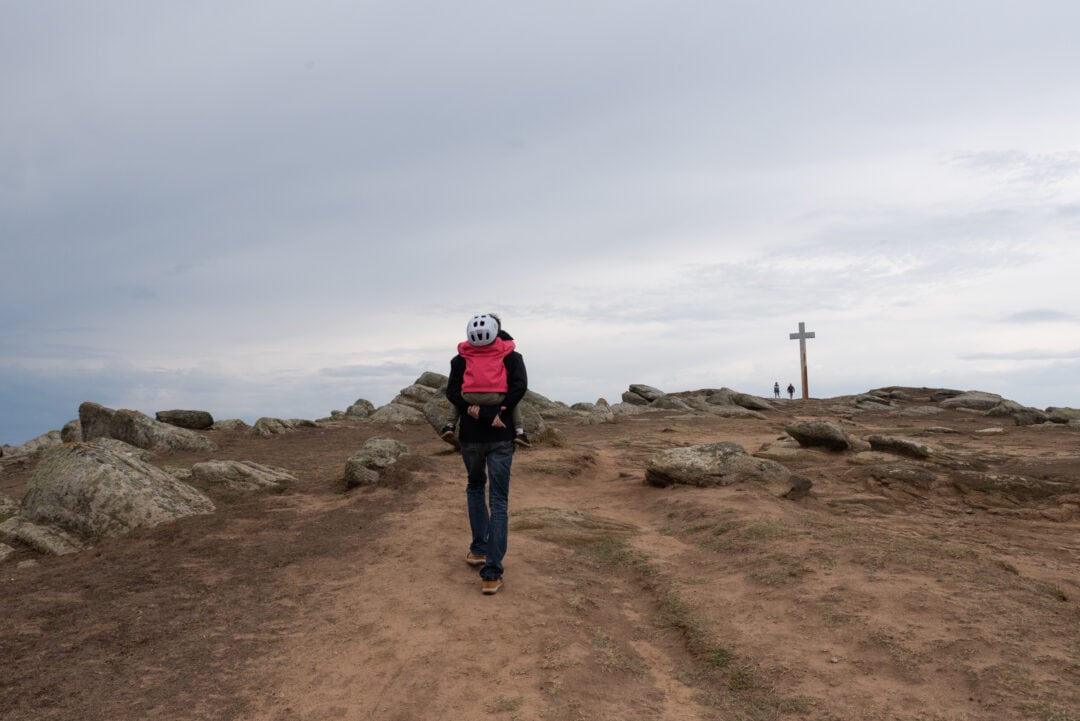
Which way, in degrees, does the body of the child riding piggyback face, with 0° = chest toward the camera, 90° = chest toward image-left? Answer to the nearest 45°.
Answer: approximately 180°

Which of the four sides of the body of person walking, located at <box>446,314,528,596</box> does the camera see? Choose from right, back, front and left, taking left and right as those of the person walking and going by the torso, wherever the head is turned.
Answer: back

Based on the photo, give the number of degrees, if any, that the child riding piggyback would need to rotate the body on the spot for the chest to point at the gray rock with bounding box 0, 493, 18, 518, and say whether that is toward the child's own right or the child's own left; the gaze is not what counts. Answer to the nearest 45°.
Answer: approximately 45° to the child's own left

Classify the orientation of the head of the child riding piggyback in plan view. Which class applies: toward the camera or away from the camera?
away from the camera

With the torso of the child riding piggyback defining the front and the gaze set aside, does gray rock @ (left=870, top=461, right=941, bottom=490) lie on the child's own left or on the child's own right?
on the child's own right

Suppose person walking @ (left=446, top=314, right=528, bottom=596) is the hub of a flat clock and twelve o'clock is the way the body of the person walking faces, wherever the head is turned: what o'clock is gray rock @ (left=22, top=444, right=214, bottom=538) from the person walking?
The gray rock is roughly at 10 o'clock from the person walking.

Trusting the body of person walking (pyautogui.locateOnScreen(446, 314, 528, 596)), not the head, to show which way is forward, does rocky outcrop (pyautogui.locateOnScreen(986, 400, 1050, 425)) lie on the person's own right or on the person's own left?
on the person's own right

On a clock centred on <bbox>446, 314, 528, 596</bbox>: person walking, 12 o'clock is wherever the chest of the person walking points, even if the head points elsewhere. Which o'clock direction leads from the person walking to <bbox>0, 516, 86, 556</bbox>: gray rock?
The gray rock is roughly at 10 o'clock from the person walking.

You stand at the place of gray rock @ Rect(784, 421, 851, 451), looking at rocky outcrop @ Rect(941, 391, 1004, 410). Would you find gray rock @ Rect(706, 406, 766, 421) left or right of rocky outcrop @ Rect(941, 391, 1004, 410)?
left

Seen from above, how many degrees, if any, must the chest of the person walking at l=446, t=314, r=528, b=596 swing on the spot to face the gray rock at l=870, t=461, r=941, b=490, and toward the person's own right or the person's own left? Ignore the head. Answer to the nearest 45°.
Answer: approximately 45° to the person's own right

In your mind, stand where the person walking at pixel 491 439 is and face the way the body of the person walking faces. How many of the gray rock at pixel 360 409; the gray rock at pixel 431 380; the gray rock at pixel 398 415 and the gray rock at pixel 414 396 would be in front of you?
4

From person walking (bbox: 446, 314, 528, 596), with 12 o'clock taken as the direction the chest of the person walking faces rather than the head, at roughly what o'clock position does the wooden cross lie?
The wooden cross is roughly at 1 o'clock from the person walking.

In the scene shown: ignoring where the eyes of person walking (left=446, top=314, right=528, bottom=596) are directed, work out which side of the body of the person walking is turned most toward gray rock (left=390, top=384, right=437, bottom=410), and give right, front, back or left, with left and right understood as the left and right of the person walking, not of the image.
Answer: front

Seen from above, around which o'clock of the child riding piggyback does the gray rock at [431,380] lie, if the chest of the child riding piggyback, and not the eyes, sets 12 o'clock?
The gray rock is roughly at 12 o'clock from the child riding piggyback.
